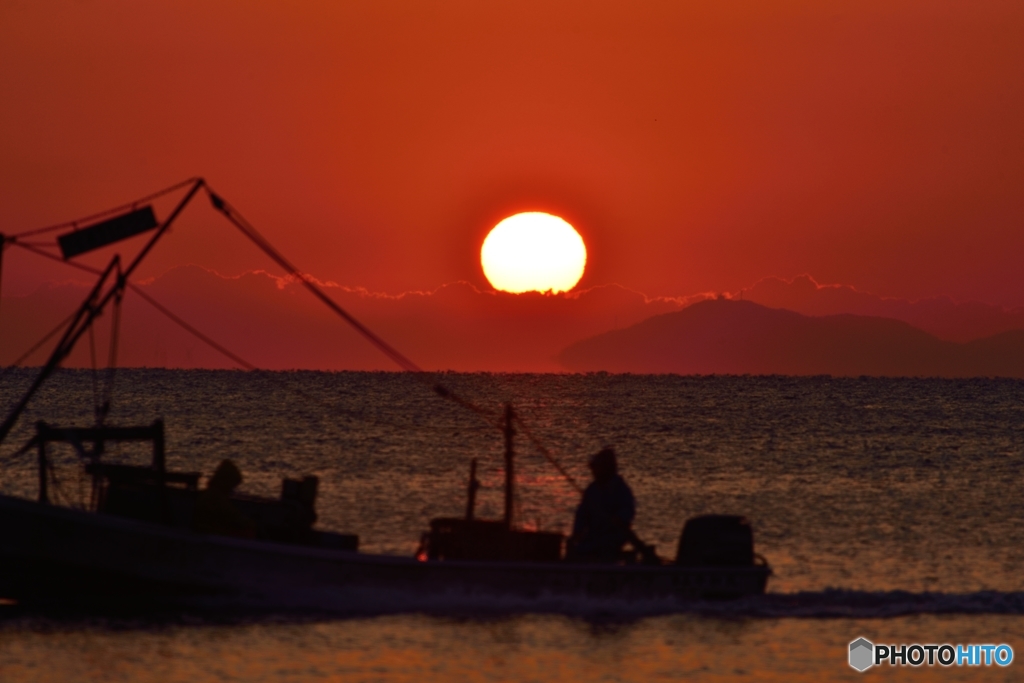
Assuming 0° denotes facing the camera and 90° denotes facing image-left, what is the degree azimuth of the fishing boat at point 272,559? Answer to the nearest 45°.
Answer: approximately 90°
